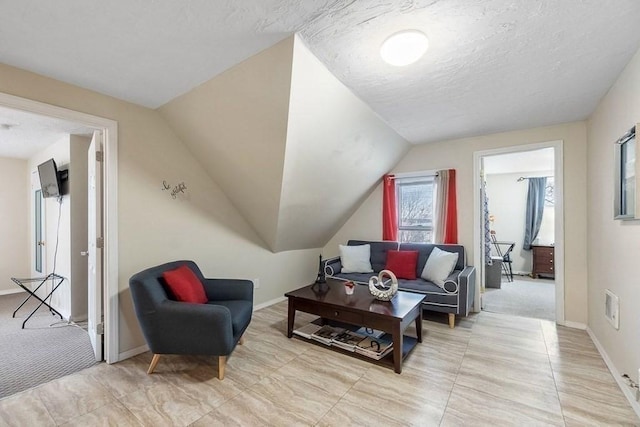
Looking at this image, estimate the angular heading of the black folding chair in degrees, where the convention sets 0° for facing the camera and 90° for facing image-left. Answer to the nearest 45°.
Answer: approximately 270°

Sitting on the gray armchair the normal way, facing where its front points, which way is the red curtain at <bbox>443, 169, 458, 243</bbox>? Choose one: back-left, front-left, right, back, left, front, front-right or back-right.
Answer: front-left

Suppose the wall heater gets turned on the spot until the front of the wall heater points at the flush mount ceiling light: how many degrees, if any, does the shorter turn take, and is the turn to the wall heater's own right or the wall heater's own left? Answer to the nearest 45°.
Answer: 0° — it already faces it

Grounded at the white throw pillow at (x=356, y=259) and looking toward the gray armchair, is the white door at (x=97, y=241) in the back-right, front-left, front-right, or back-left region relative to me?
front-right

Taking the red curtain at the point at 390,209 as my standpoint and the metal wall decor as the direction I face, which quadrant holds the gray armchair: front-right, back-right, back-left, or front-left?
front-left

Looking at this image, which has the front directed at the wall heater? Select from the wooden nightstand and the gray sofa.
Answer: the wooden nightstand

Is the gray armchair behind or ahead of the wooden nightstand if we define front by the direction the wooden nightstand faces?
ahead

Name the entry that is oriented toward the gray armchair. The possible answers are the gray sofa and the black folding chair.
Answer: the gray sofa

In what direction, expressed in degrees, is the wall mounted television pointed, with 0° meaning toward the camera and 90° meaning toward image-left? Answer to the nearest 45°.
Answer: approximately 45°

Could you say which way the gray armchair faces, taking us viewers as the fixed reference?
facing the viewer and to the right of the viewer

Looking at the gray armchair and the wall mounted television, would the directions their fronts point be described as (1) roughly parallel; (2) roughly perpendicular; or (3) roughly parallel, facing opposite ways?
roughly perpendicular

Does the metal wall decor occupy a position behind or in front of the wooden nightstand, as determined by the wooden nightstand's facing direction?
in front

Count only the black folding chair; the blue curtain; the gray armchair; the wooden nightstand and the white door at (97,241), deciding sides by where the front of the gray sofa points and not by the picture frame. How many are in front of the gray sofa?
2

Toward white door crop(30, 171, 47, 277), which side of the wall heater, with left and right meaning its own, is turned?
front
